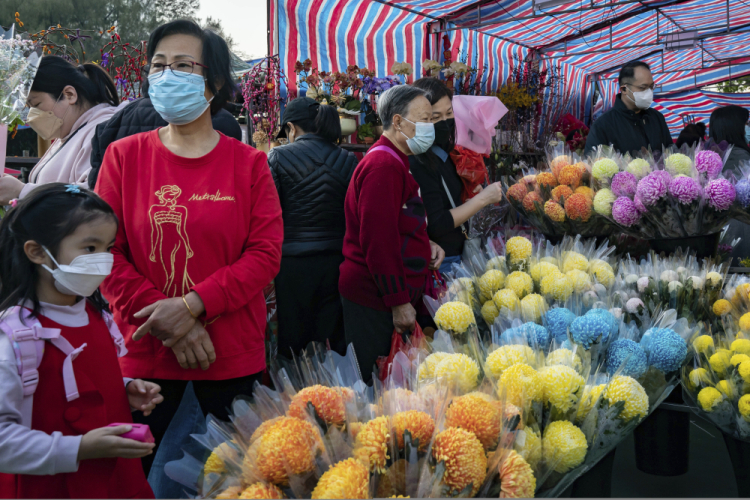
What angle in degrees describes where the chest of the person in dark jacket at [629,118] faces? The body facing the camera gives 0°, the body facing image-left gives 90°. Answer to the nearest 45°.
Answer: approximately 315°

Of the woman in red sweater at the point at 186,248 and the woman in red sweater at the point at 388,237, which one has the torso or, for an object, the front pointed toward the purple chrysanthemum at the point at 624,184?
the woman in red sweater at the point at 388,237

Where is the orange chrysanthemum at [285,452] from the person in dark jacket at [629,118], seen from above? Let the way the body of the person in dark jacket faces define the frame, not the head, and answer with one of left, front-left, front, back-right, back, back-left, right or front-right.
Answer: front-right

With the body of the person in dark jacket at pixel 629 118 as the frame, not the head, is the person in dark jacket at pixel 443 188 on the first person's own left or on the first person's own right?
on the first person's own right

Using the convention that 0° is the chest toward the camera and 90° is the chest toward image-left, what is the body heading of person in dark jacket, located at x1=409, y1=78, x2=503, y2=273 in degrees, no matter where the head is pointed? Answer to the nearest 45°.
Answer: approximately 315°

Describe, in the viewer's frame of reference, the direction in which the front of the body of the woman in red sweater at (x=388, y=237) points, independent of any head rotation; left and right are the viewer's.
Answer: facing to the right of the viewer

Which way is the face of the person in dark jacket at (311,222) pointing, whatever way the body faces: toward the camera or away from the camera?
away from the camera

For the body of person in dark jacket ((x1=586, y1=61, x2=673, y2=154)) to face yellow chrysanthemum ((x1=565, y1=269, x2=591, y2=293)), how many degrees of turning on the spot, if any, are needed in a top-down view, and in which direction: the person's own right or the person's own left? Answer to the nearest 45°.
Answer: approximately 45° to the person's own right

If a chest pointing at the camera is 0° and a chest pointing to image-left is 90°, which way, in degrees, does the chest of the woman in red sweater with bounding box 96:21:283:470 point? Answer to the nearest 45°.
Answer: approximately 0°

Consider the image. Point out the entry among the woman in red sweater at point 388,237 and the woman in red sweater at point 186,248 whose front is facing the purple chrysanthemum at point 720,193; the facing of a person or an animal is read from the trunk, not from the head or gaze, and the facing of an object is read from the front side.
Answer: the woman in red sweater at point 388,237

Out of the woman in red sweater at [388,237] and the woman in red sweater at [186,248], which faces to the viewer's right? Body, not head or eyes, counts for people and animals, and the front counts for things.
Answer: the woman in red sweater at [388,237]

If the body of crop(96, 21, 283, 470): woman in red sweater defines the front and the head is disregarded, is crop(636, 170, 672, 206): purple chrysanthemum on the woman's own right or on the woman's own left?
on the woman's own left
